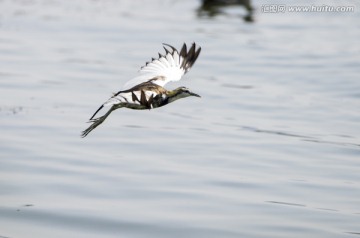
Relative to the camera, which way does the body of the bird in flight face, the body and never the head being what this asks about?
to the viewer's right
